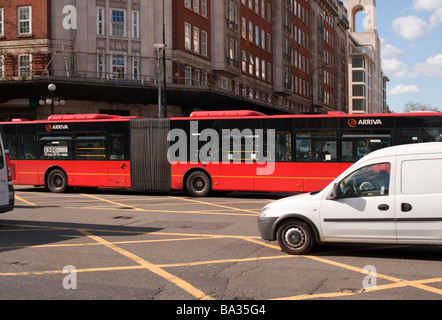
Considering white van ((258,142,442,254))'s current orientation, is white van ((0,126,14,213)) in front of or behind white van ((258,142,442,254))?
in front

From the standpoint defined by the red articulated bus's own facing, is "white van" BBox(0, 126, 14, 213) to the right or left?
on its right

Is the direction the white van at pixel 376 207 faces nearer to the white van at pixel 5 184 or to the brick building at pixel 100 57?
the white van

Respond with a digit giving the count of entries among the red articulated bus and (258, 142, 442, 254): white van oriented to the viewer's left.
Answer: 1

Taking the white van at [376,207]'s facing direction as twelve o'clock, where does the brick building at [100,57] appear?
The brick building is roughly at 2 o'clock from the white van.

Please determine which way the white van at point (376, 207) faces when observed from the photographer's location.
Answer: facing to the left of the viewer

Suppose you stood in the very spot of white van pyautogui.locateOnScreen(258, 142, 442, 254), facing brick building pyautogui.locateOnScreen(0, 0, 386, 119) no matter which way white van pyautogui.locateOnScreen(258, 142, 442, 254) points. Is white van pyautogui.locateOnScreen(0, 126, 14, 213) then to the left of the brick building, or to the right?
left

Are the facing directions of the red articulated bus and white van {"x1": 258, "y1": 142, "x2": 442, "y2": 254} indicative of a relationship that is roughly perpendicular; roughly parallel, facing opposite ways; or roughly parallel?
roughly parallel, facing opposite ways

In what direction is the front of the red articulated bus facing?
to the viewer's right

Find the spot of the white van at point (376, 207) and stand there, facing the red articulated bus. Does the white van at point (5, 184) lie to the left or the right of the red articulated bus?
left

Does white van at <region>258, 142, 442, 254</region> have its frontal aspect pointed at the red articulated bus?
no
